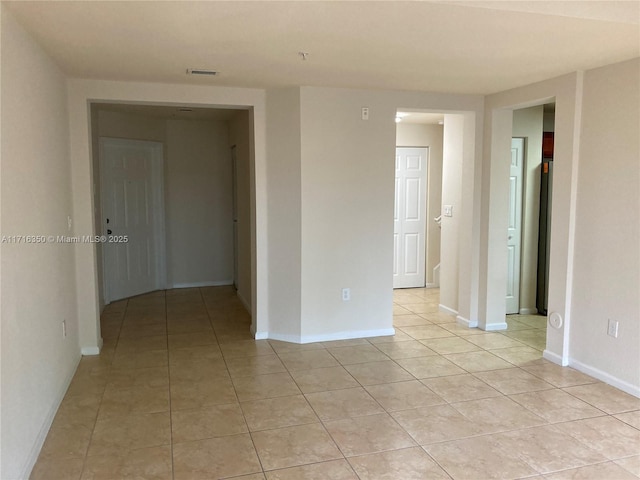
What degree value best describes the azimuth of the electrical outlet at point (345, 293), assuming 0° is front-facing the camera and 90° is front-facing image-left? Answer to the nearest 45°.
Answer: approximately 0°

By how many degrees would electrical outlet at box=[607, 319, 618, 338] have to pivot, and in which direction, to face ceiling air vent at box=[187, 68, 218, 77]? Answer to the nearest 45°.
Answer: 0° — it already faces it

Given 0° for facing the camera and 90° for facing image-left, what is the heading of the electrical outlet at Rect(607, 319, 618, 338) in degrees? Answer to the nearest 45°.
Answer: approximately 45°

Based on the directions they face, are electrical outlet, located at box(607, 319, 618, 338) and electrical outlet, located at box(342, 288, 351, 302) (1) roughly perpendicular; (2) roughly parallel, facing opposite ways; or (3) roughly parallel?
roughly perpendicular

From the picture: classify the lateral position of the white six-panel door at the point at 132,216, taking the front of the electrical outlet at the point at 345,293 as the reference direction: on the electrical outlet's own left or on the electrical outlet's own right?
on the electrical outlet's own right

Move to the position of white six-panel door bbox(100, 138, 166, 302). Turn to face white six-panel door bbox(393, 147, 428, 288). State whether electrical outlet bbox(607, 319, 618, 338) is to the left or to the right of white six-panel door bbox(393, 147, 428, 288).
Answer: right

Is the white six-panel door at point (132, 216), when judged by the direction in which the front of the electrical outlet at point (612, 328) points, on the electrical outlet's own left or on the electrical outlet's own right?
on the electrical outlet's own right

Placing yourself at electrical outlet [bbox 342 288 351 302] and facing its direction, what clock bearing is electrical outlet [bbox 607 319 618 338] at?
electrical outlet [bbox 607 319 618 338] is roughly at 10 o'clock from electrical outlet [bbox 342 288 351 302].

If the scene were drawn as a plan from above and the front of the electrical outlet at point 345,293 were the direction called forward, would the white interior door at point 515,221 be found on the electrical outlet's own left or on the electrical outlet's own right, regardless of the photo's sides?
on the electrical outlet's own left
